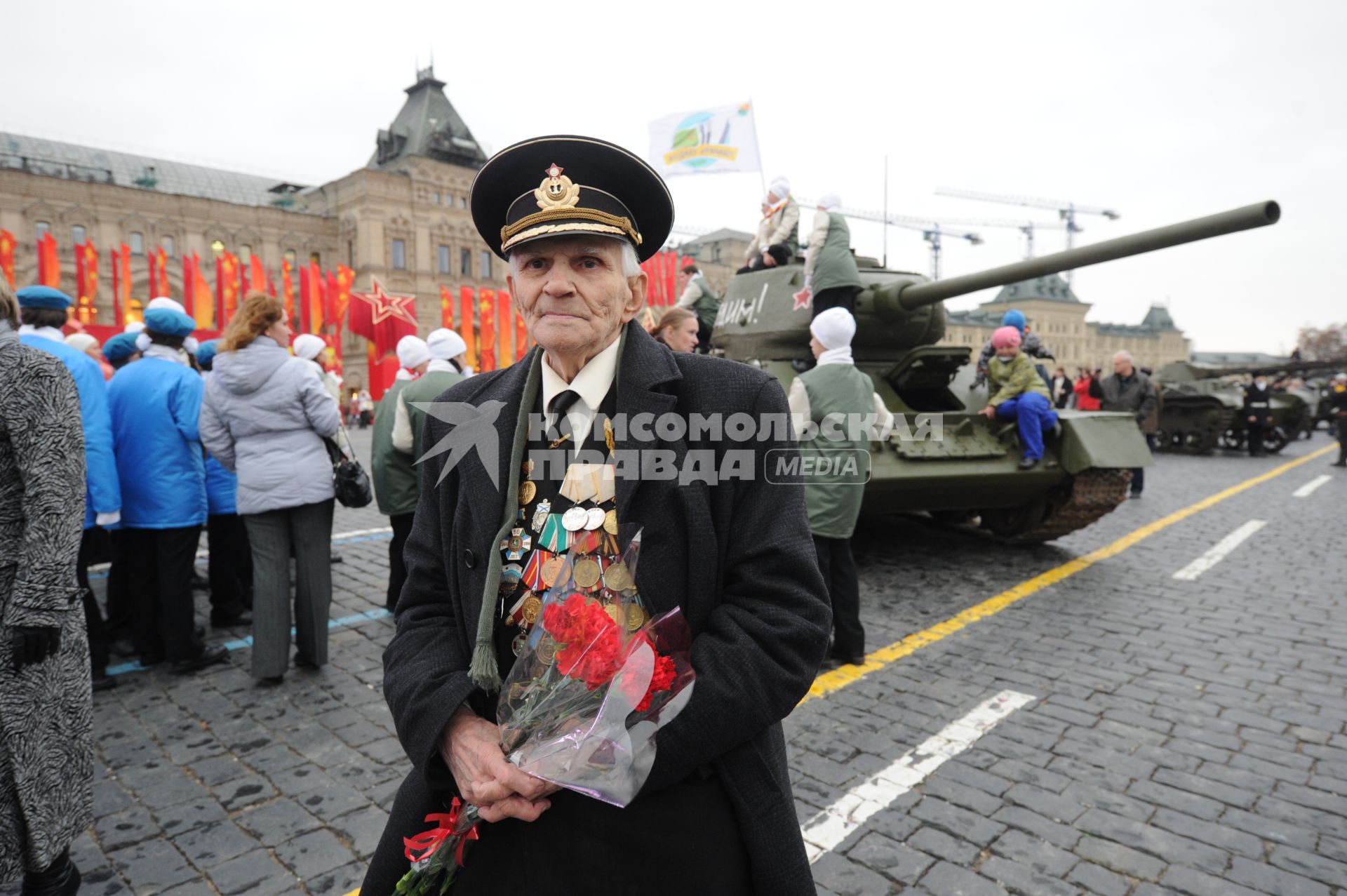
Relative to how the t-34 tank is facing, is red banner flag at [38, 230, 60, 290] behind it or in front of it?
behind

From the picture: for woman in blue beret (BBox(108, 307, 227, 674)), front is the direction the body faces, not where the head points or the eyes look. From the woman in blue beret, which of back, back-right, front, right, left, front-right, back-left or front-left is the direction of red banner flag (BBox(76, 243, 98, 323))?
front-left

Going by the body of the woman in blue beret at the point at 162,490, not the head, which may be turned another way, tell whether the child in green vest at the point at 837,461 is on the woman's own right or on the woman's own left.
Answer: on the woman's own right

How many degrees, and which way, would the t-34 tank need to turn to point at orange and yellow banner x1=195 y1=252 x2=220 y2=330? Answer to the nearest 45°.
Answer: approximately 180°

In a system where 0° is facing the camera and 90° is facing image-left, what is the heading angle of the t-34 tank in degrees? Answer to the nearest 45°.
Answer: approximately 315°

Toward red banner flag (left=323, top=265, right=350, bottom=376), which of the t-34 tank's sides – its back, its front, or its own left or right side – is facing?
back

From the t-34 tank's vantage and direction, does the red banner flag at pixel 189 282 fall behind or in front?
behind

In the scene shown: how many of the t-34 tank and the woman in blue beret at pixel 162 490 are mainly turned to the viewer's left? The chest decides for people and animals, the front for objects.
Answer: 0

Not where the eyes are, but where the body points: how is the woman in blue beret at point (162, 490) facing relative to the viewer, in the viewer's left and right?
facing away from the viewer and to the right of the viewer

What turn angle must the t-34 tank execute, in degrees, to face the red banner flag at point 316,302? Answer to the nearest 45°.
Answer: approximately 180°

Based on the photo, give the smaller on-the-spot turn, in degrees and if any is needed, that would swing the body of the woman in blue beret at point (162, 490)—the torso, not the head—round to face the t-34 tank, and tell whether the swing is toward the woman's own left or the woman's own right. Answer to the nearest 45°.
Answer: approximately 45° to the woman's own right

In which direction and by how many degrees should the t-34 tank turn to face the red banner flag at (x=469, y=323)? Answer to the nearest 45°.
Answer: approximately 180°
